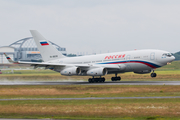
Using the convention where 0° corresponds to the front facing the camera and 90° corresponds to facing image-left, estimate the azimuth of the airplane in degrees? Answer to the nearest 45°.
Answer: approximately 315°
